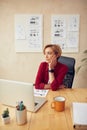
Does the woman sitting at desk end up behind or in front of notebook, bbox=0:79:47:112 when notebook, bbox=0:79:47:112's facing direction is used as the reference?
in front

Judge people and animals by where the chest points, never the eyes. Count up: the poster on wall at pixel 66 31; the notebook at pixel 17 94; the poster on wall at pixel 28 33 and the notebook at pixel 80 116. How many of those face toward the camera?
3

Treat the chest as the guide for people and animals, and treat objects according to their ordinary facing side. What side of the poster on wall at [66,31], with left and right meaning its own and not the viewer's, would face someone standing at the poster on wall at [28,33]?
right

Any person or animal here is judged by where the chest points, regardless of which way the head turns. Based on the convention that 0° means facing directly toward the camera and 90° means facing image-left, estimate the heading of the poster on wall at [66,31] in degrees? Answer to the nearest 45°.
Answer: approximately 0°

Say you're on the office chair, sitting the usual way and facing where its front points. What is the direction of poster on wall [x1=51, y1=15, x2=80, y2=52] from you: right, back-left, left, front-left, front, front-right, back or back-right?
back-right

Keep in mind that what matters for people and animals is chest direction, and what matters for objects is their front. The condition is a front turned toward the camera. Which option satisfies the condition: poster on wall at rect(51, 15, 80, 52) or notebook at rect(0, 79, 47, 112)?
the poster on wall

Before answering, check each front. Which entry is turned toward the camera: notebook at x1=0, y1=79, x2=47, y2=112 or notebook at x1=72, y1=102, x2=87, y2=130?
notebook at x1=72, y1=102, x2=87, y2=130

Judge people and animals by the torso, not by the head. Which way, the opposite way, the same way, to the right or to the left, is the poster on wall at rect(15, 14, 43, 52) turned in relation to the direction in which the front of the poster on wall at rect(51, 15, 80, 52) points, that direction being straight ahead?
the same way

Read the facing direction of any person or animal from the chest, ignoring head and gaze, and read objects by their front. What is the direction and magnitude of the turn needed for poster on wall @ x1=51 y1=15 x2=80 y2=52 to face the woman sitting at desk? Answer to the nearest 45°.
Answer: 0° — it already faces them

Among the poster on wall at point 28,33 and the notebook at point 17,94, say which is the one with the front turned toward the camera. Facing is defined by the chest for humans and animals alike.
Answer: the poster on wall

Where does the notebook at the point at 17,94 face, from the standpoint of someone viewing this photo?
facing away from the viewer and to the right of the viewer

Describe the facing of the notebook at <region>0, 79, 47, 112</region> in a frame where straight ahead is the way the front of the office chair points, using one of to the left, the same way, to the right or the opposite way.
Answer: the opposite way

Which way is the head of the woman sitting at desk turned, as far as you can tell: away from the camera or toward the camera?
toward the camera

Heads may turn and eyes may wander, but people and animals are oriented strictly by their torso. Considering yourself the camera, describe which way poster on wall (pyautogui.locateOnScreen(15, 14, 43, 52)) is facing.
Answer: facing the viewer
